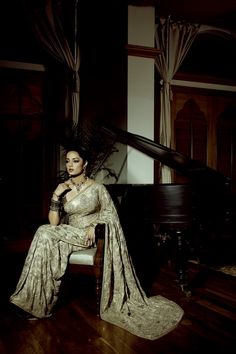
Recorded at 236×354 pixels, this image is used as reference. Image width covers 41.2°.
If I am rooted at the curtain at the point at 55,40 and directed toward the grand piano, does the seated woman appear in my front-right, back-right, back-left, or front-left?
front-right

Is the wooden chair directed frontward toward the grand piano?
no

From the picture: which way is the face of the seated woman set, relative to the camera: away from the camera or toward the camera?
toward the camera

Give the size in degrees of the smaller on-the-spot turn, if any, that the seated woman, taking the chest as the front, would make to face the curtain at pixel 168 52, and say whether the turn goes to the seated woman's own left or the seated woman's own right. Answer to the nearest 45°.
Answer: approximately 180°

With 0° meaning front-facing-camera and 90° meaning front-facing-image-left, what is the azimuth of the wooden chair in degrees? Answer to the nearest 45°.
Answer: approximately 90°

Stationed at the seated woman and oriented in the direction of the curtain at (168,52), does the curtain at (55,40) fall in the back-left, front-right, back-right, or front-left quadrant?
front-left
